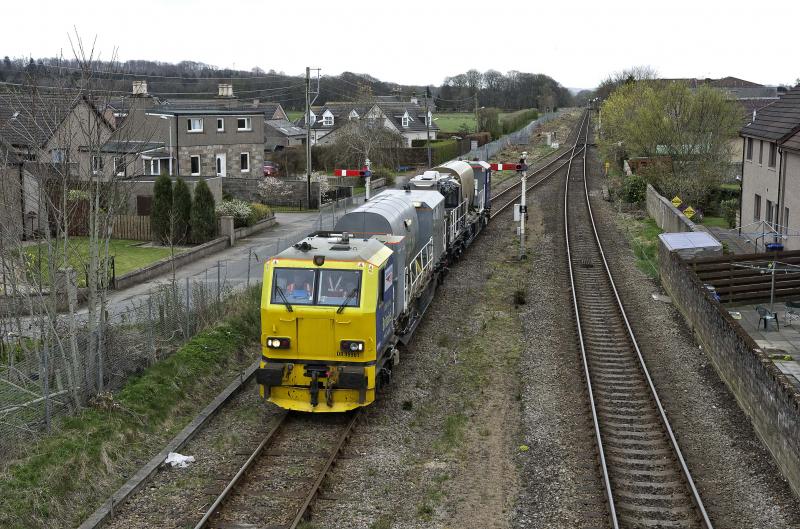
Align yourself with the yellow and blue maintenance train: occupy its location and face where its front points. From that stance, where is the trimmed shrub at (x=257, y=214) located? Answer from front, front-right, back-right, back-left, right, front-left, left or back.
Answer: back-right

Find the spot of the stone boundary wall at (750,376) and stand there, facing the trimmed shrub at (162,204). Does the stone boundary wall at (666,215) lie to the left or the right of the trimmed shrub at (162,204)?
right

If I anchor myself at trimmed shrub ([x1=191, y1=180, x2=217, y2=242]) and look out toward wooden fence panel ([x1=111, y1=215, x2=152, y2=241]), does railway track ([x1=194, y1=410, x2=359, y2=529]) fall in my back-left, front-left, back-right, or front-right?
back-left

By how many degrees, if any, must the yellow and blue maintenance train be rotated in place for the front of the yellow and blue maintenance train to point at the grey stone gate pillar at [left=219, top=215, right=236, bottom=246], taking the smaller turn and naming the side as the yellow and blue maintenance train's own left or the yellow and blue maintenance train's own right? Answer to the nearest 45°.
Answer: approximately 135° to the yellow and blue maintenance train's own right

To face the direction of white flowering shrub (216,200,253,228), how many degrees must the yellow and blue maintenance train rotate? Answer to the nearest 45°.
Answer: approximately 135° to its right

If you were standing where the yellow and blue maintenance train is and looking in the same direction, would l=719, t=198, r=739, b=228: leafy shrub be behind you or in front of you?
behind

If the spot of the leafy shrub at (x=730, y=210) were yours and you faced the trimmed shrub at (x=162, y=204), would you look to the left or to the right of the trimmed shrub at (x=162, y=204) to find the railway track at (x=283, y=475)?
left

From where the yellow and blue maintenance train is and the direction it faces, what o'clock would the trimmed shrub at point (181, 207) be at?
The trimmed shrub is roughly at 4 o'clock from the yellow and blue maintenance train.

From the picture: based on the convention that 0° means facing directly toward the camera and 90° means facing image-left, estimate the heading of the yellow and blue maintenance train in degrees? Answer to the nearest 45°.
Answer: approximately 45°
